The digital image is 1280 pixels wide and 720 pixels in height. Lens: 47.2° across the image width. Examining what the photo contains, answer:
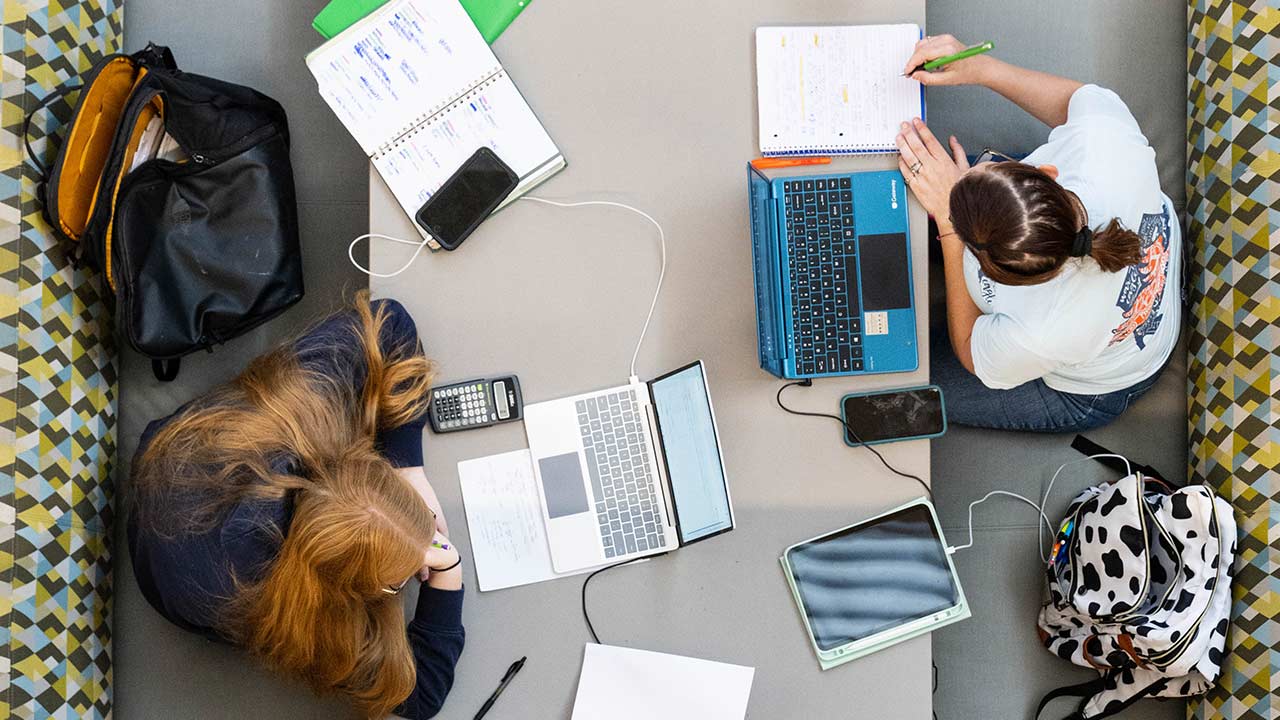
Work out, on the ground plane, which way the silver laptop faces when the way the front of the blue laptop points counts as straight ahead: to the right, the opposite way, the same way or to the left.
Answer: the opposite way

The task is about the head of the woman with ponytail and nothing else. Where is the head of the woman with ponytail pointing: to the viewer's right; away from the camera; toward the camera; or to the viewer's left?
to the viewer's left

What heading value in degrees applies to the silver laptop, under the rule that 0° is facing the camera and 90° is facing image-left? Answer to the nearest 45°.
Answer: approximately 90°

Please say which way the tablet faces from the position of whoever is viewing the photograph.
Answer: facing the viewer

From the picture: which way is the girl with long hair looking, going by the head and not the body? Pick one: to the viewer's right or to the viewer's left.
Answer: to the viewer's right

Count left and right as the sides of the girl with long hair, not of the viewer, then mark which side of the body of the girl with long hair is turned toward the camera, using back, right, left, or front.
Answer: right

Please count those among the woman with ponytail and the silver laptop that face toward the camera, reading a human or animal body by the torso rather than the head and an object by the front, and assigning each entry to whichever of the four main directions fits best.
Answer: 0

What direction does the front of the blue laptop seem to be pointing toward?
to the viewer's right
